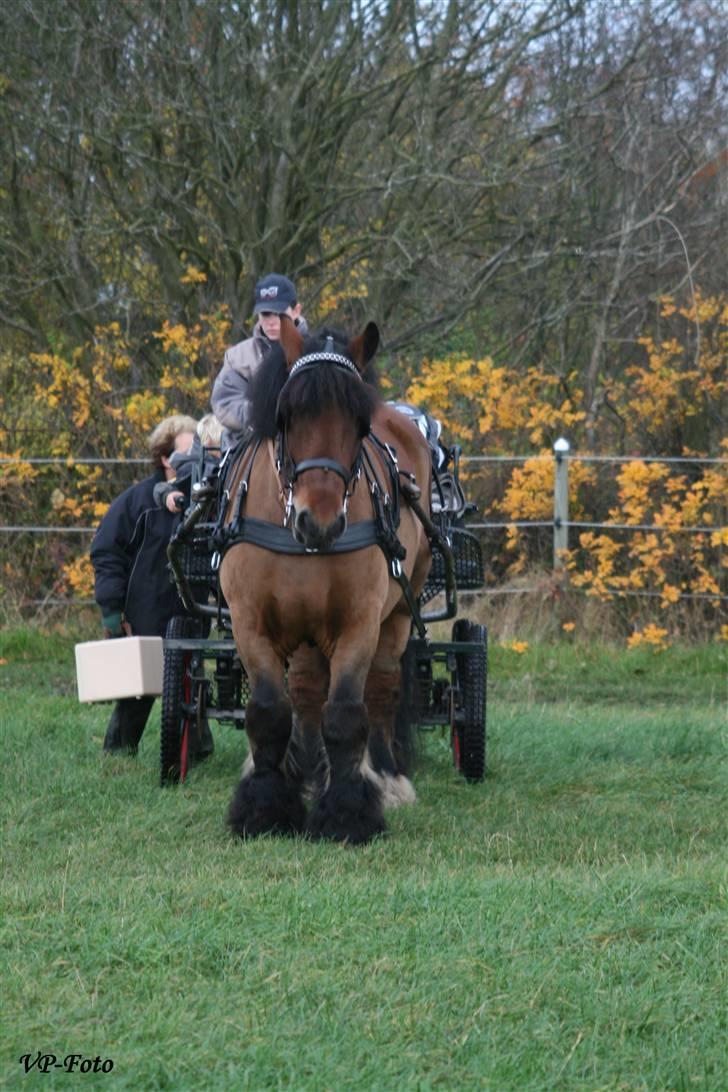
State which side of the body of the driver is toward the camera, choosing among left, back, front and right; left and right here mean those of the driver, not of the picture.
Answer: front

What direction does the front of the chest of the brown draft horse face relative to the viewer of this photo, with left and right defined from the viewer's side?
facing the viewer

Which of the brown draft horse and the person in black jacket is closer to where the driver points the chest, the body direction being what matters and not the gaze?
the brown draft horse

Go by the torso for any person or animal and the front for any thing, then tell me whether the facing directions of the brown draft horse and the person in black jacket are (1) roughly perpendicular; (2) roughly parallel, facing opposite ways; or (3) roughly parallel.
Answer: roughly perpendicular

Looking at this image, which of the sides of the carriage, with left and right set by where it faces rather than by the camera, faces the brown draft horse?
front

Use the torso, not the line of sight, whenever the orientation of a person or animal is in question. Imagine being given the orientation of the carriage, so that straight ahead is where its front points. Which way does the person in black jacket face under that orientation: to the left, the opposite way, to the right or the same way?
to the left

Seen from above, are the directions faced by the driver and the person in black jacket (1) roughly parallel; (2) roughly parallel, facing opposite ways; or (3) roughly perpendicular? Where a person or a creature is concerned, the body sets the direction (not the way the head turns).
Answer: roughly perpendicular

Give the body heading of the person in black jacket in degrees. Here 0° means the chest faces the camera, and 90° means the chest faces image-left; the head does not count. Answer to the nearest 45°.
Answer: approximately 270°

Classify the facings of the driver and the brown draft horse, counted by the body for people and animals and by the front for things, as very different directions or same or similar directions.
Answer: same or similar directions

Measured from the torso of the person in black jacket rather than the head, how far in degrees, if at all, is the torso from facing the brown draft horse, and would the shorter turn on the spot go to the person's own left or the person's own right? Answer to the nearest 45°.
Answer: approximately 90° to the person's own right

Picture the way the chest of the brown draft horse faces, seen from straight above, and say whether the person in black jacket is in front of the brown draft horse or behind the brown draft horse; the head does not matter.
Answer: behind

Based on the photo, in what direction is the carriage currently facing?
toward the camera

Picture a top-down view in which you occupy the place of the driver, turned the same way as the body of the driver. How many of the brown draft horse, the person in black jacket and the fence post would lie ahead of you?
1

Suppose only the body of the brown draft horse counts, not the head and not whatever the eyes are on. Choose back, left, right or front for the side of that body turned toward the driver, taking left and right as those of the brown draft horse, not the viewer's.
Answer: back

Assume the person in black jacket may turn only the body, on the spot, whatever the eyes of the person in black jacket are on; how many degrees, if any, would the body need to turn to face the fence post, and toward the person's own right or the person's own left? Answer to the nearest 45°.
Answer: approximately 45° to the person's own left
